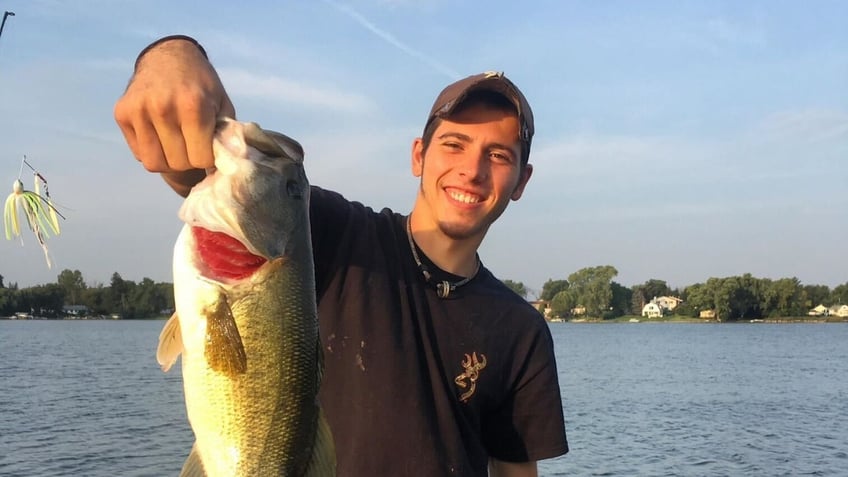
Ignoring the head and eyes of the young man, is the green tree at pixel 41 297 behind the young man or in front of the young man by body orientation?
behind

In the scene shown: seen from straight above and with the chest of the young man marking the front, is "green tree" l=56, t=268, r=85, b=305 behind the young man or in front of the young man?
behind

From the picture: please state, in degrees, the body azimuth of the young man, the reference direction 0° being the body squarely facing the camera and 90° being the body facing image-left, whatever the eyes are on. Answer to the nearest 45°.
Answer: approximately 0°
